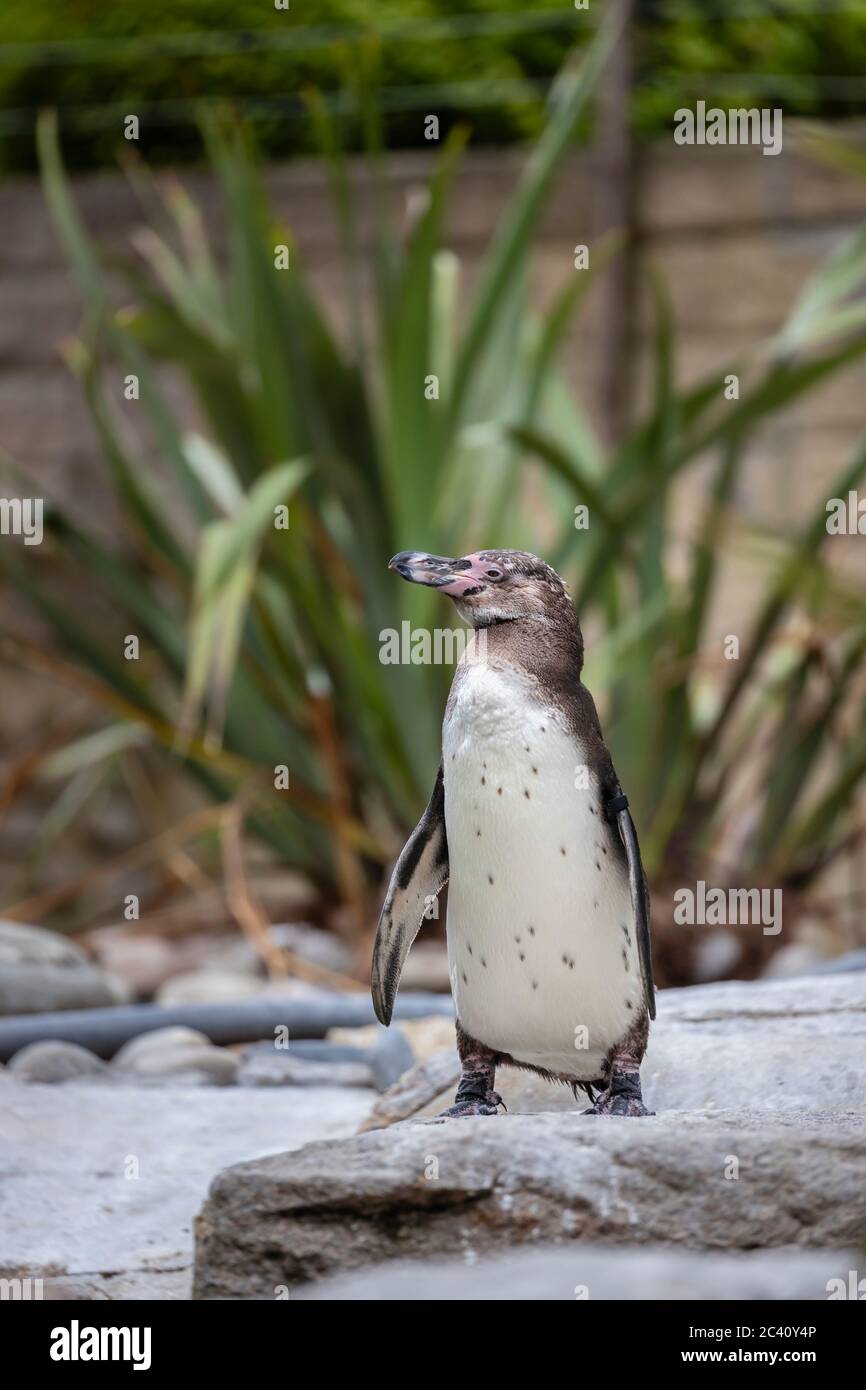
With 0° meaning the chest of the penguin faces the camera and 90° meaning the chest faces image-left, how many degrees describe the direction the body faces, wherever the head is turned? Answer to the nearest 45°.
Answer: approximately 45°

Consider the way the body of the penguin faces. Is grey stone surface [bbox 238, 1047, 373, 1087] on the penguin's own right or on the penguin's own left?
on the penguin's own right

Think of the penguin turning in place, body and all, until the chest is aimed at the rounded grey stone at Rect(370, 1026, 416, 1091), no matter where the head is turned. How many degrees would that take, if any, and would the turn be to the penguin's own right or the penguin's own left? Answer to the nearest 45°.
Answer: approximately 135° to the penguin's own right

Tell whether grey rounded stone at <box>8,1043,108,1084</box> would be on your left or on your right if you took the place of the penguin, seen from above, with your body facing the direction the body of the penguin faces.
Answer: on your right
